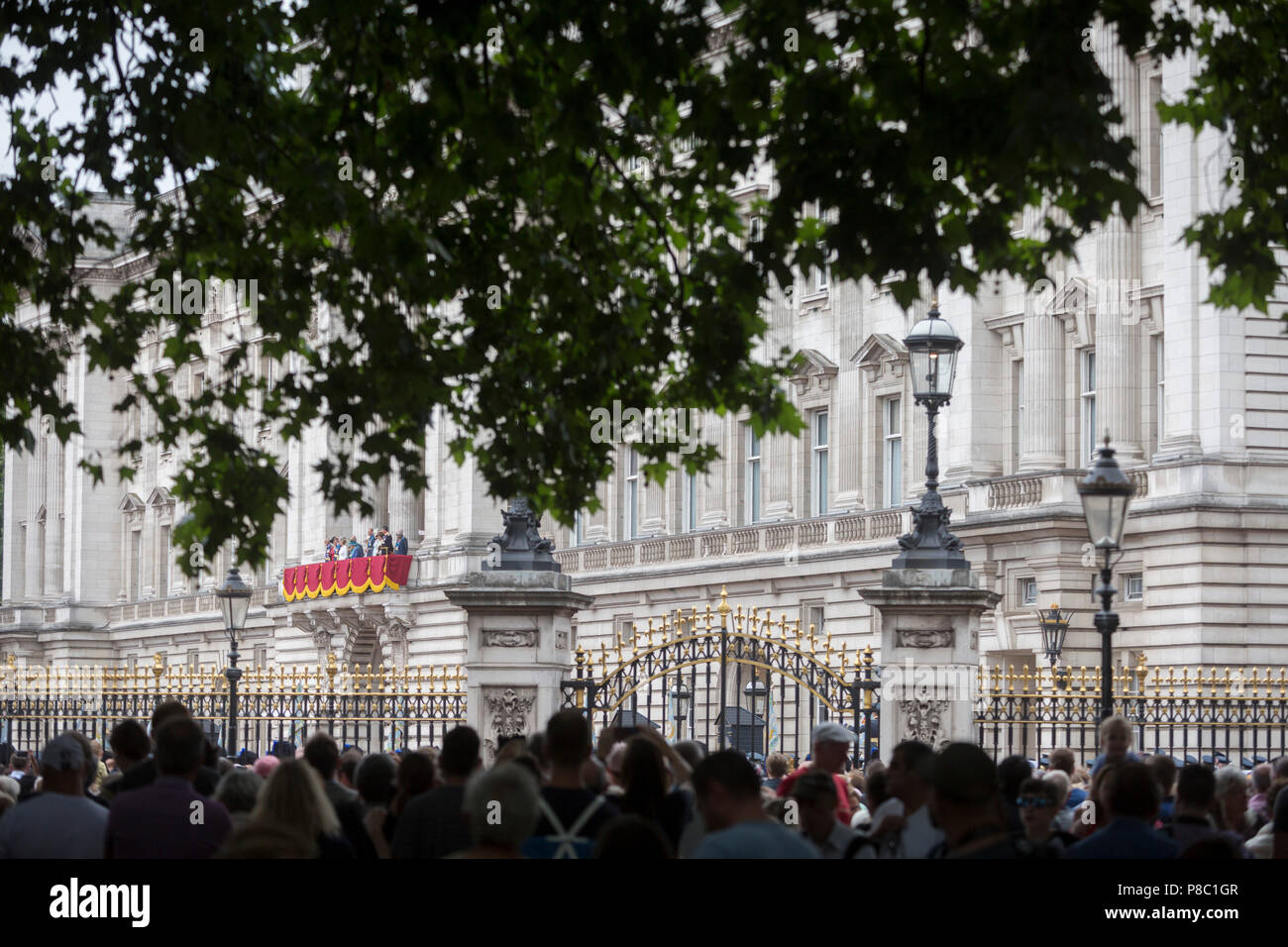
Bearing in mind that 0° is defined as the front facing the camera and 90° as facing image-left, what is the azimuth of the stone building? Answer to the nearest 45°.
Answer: approximately 45°

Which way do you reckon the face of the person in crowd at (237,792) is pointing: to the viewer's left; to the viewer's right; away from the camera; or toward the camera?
away from the camera

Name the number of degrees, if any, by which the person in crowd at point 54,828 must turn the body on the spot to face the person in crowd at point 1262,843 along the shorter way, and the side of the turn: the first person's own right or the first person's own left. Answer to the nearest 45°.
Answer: approximately 90° to the first person's own right

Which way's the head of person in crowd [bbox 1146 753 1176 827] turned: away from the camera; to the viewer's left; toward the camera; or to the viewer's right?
away from the camera

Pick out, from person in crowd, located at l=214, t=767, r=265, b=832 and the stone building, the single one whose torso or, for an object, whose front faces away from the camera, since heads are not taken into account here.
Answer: the person in crowd

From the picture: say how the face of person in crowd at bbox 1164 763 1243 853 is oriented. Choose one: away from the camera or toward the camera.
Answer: away from the camera

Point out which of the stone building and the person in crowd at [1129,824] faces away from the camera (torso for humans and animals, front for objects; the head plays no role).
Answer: the person in crowd

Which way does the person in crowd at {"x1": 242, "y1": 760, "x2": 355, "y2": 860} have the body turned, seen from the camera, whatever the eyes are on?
away from the camera

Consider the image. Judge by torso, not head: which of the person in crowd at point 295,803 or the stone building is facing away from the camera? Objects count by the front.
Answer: the person in crowd

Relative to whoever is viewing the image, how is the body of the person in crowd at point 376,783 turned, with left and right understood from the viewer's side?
facing away from the viewer

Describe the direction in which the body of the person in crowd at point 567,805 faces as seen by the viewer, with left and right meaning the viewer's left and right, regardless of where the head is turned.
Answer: facing away from the viewer

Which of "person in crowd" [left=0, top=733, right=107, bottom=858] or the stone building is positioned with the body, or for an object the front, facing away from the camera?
the person in crowd

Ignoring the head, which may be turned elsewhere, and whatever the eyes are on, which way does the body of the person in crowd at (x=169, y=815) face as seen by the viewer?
away from the camera

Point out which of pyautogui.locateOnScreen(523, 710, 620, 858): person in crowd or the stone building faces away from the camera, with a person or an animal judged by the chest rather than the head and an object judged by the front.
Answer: the person in crowd

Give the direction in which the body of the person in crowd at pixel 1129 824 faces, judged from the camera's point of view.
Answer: away from the camera
